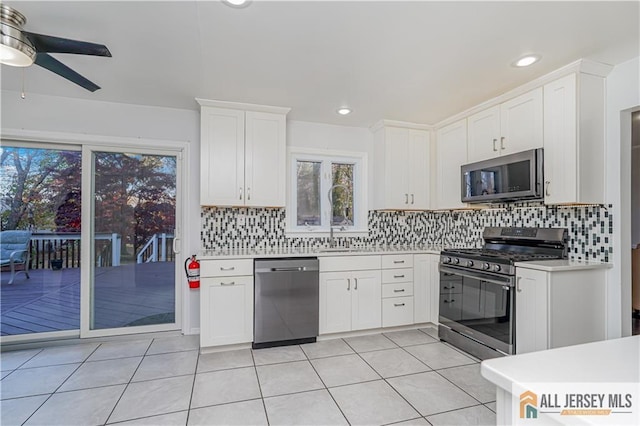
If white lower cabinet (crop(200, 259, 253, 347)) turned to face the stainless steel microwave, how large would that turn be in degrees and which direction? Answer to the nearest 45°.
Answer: approximately 90° to its left

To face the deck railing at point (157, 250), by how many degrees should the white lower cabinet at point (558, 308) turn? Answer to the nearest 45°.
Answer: approximately 45° to its right

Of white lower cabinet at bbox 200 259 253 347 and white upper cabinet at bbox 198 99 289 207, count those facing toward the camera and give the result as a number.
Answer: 2

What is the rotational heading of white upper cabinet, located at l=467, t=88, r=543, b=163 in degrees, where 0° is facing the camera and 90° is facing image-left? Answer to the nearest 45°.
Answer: approximately 45°

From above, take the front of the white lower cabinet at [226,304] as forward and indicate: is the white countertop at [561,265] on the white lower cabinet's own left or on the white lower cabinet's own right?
on the white lower cabinet's own left

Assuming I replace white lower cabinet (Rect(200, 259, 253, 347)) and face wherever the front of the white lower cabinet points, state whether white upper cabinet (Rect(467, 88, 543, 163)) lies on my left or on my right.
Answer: on my left

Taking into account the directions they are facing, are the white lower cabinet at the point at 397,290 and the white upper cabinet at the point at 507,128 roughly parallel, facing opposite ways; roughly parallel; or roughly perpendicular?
roughly perpendicular

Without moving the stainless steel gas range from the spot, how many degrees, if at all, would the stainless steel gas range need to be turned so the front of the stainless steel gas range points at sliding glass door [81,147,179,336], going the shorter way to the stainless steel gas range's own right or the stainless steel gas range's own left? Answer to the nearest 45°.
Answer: approximately 45° to the stainless steel gas range's own right

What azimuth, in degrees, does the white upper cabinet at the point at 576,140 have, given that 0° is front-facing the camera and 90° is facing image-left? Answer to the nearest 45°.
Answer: approximately 45°

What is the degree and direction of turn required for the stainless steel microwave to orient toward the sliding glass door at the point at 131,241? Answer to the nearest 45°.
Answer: approximately 45° to its right
